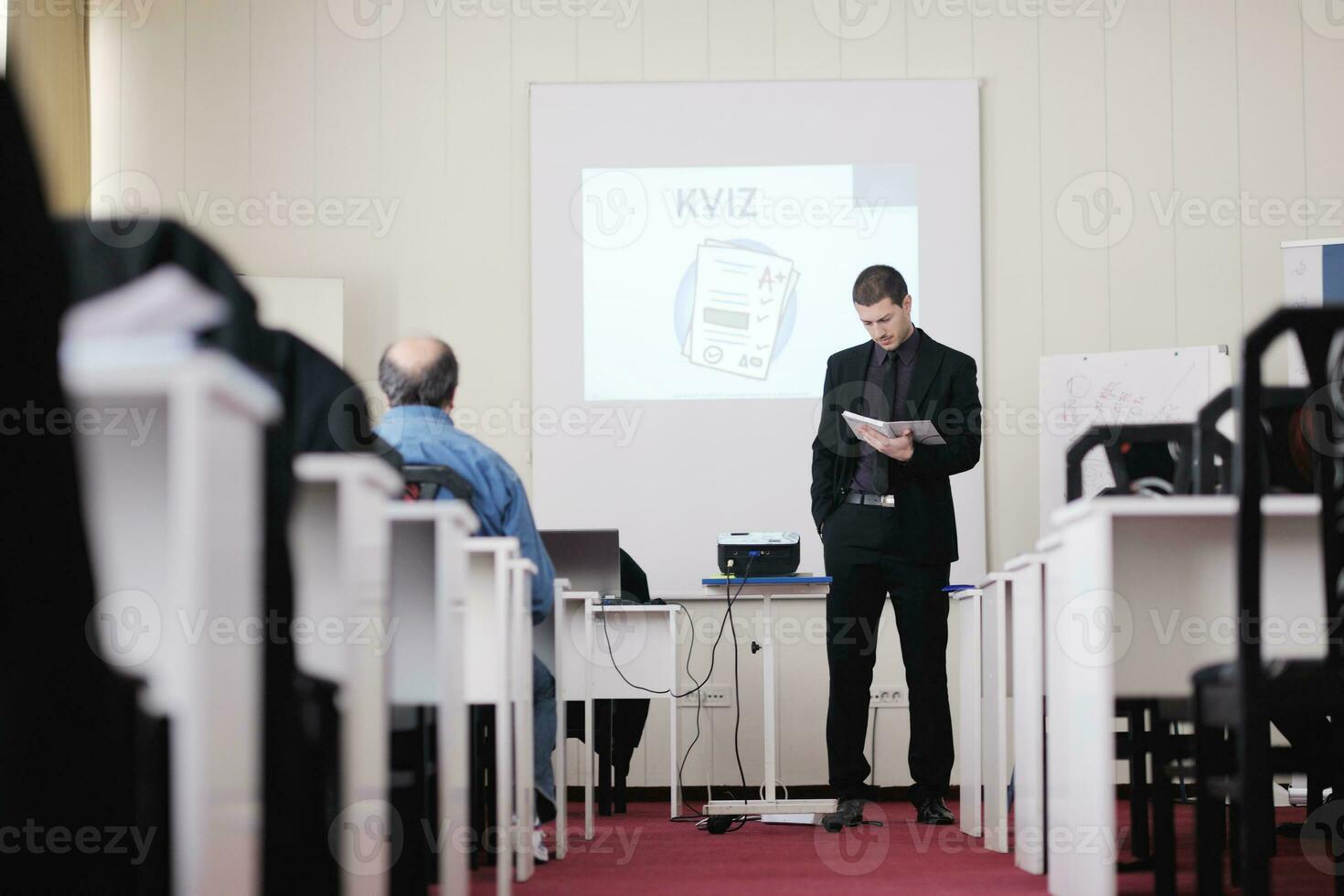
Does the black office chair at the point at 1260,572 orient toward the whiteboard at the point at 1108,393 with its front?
yes

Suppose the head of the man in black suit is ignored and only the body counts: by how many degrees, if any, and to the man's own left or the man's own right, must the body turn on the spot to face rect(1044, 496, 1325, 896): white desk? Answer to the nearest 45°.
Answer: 0° — they already face it

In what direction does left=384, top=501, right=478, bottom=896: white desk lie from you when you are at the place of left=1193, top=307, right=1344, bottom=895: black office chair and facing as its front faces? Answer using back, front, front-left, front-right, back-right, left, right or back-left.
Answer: left

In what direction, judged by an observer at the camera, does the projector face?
facing away from the viewer

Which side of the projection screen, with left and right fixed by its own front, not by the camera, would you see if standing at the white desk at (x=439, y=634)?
front

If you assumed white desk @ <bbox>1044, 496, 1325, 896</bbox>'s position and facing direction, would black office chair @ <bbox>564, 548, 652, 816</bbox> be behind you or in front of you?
behind

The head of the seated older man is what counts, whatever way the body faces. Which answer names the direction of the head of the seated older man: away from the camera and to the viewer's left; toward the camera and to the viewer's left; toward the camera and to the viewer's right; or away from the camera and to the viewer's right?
away from the camera and to the viewer's right

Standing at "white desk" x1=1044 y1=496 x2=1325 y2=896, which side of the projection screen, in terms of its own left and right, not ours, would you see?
front

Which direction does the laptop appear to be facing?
away from the camera

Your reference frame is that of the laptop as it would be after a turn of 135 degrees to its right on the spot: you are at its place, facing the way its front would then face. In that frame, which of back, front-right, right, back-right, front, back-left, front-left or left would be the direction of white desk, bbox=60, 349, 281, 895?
front-right

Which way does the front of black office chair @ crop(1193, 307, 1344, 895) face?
away from the camera

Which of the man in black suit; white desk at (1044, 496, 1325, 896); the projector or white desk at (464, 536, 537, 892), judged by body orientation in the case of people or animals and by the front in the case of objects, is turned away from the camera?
the projector

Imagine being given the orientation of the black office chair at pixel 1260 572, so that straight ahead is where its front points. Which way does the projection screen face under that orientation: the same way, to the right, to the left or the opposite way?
the opposite way
